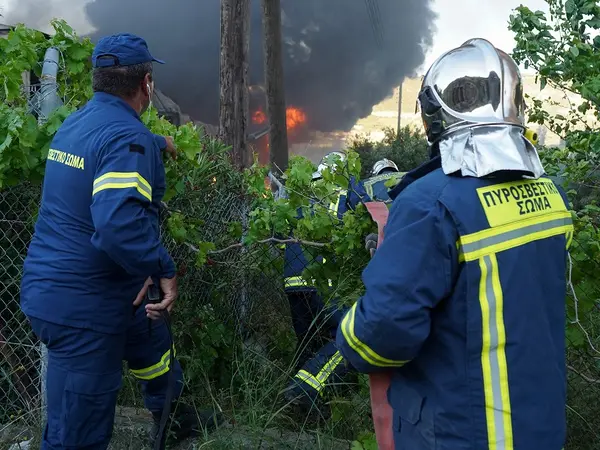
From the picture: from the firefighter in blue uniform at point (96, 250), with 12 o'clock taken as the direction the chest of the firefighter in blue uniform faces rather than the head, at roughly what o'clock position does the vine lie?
The vine is roughly at 12 o'clock from the firefighter in blue uniform.

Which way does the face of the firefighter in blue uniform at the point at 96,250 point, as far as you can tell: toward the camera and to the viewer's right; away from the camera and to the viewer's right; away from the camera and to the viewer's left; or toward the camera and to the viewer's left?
away from the camera and to the viewer's right

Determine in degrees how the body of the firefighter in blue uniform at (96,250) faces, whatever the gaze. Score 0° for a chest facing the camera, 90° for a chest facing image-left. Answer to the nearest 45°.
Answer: approximately 225°

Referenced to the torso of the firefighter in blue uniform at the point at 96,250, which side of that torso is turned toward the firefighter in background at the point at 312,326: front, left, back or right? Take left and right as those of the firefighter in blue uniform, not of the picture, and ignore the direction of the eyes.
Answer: front

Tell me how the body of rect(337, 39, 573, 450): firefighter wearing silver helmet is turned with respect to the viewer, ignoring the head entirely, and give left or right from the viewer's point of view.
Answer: facing away from the viewer and to the left of the viewer

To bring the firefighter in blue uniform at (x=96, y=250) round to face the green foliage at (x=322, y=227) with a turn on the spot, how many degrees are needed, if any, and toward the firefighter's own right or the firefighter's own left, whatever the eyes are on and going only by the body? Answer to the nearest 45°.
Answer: approximately 45° to the firefighter's own right

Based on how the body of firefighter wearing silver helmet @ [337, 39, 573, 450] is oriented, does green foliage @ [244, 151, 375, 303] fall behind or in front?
in front

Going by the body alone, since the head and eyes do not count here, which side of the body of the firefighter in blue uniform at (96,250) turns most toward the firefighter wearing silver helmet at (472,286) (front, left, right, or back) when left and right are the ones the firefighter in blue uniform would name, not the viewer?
right

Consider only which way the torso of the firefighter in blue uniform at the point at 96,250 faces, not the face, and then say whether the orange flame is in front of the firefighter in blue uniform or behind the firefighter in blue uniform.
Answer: in front

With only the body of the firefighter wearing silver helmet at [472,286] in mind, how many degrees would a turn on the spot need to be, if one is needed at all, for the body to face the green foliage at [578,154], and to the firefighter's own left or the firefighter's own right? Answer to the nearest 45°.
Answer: approximately 45° to the firefighter's own right
